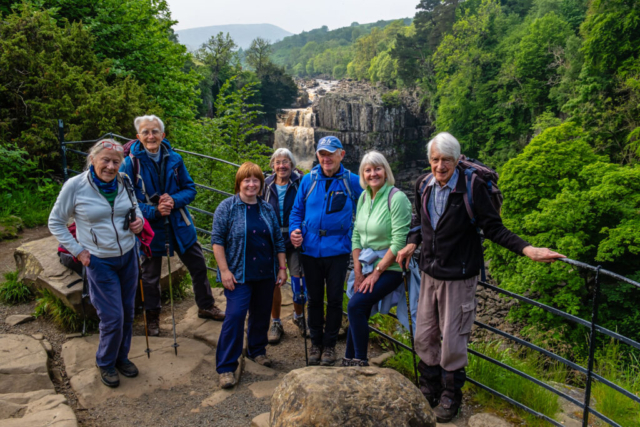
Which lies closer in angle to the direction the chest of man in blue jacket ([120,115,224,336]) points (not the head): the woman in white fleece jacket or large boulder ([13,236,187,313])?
the woman in white fleece jacket

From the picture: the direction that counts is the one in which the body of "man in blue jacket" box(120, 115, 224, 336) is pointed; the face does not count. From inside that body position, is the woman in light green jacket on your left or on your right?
on your left

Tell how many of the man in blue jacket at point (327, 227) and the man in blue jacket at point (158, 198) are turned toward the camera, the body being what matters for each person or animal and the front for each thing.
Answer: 2

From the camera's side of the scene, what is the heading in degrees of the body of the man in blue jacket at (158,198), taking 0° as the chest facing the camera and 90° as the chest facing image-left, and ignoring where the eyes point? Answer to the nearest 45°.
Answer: approximately 0°

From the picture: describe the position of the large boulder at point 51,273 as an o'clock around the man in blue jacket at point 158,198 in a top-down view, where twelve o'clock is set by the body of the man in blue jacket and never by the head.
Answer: The large boulder is roughly at 4 o'clock from the man in blue jacket.

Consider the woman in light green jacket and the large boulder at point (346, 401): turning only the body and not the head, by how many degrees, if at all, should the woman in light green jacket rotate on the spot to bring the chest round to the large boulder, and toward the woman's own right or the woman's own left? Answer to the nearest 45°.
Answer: approximately 45° to the woman's own left

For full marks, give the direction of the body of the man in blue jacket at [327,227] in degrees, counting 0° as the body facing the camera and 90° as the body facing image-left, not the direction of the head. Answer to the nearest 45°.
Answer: approximately 0°

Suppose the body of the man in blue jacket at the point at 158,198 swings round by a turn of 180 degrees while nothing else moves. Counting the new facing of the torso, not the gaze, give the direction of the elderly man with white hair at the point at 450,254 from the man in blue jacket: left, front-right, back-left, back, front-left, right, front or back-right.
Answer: back-right

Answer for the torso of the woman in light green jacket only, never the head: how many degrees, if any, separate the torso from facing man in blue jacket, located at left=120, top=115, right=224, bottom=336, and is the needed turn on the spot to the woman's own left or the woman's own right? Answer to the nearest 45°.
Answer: approximately 45° to the woman's own right

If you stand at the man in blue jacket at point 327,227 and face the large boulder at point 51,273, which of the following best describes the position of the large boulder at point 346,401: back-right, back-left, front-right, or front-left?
back-left

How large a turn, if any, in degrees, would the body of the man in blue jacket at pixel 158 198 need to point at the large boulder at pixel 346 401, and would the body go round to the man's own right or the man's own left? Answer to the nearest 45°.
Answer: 0° — they already face it

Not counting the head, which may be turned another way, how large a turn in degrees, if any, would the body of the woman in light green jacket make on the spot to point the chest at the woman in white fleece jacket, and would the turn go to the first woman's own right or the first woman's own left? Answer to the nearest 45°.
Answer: approximately 45° to the first woman's own right
